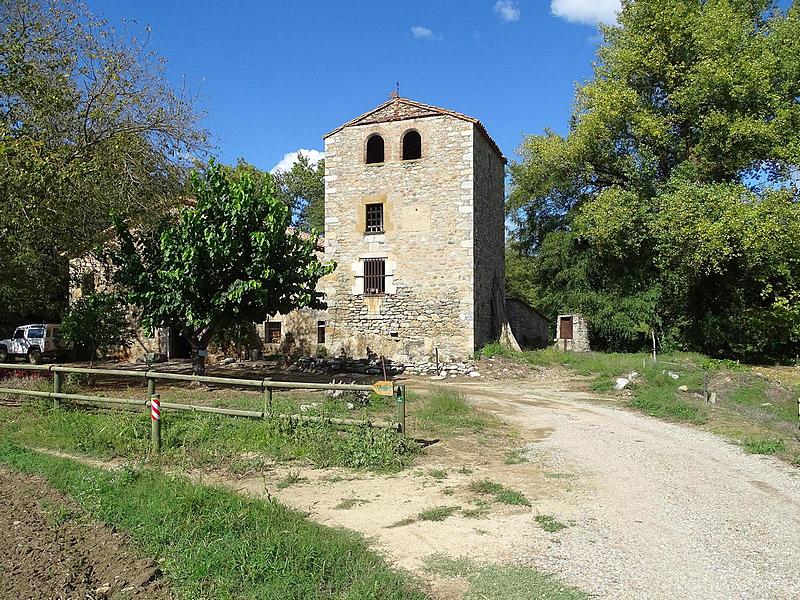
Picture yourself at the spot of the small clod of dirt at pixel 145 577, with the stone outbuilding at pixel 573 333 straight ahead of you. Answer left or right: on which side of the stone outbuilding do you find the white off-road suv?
left

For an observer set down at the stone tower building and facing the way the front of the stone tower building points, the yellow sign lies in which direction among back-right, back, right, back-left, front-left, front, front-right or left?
front

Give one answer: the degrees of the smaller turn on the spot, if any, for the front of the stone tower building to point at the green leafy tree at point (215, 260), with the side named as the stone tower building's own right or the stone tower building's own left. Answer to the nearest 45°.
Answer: approximately 45° to the stone tower building's own right

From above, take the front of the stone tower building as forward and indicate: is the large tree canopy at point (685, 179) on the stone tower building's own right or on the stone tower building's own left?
on the stone tower building's own left

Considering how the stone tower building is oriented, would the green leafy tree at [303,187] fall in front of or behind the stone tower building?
behind

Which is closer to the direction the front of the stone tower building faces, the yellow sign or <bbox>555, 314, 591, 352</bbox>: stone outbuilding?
the yellow sign

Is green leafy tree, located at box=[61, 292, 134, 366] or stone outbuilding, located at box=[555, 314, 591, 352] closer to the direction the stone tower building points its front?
the green leafy tree

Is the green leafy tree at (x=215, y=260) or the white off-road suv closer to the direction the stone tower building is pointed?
the green leafy tree

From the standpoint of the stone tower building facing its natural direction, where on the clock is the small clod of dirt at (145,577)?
The small clod of dirt is roughly at 12 o'clock from the stone tower building.

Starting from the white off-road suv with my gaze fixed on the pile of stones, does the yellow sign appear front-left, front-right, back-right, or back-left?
front-right

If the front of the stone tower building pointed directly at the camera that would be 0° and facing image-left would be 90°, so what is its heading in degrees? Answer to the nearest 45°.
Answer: approximately 0°
